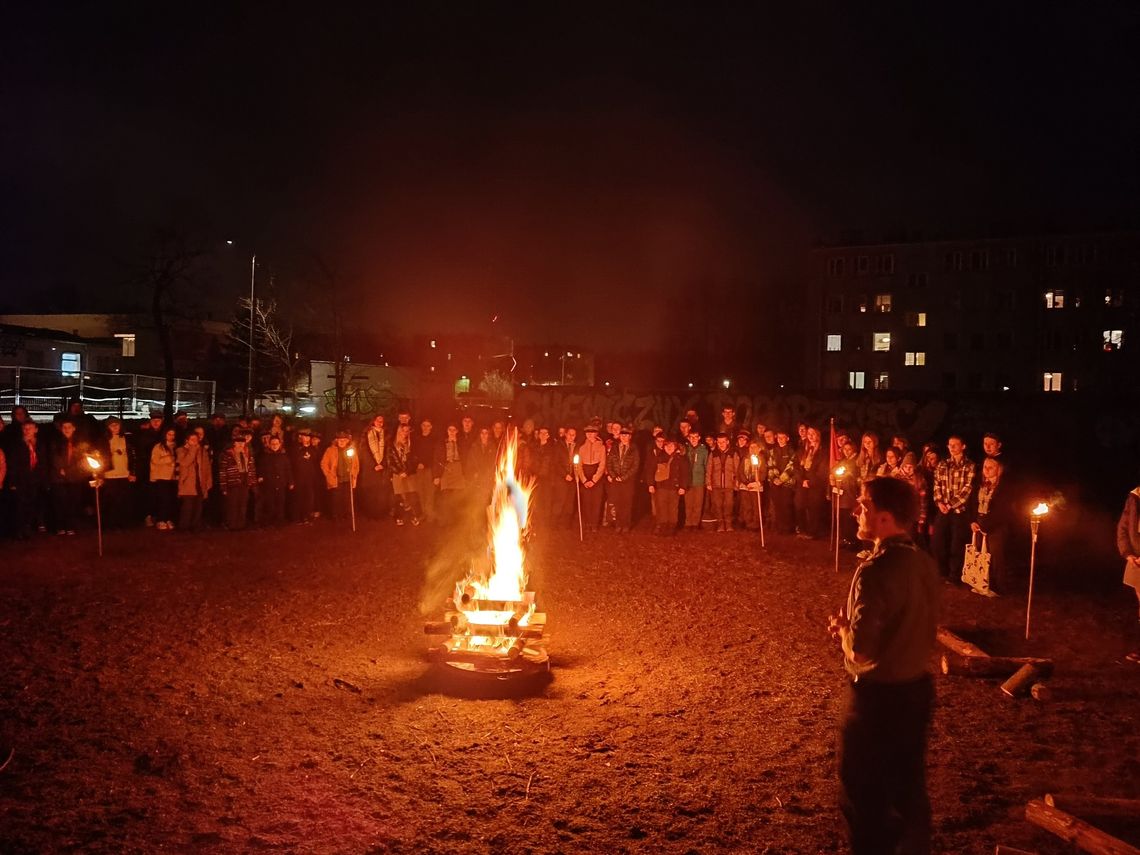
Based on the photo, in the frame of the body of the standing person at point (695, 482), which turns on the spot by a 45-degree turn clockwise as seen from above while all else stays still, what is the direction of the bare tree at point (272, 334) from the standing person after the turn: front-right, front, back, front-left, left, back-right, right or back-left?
right

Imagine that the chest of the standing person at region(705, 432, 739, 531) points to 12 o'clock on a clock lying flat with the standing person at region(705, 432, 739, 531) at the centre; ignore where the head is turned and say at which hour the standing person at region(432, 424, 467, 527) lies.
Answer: the standing person at region(432, 424, 467, 527) is roughly at 3 o'clock from the standing person at region(705, 432, 739, 531).

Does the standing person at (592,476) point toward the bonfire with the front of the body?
yes

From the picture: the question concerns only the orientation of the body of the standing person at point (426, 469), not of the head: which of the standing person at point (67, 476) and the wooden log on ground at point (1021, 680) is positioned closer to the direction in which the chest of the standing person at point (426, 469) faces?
the wooden log on ground

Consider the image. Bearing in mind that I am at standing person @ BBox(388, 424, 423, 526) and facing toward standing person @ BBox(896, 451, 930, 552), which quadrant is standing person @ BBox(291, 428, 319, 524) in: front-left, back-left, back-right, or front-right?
back-right

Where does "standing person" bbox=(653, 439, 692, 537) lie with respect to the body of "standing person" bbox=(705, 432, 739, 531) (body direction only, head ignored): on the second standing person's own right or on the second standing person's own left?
on the second standing person's own right

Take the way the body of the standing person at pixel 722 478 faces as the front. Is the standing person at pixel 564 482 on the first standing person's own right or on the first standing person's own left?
on the first standing person's own right

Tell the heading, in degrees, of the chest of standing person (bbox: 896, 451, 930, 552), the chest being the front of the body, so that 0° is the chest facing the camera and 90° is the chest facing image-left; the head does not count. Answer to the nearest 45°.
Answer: approximately 45°

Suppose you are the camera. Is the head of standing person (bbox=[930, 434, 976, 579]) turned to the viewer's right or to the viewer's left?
to the viewer's left

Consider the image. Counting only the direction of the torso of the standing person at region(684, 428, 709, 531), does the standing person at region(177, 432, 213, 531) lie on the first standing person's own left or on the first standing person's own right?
on the first standing person's own right

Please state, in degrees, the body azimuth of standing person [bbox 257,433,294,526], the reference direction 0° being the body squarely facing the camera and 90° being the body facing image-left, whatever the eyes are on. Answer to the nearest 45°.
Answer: approximately 0°
